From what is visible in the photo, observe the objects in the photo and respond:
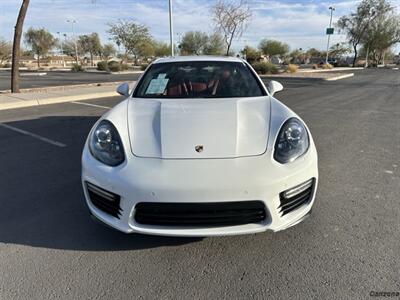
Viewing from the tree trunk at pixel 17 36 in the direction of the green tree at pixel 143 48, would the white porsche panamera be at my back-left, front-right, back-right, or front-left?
back-right

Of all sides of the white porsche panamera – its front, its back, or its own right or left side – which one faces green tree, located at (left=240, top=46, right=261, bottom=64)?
back

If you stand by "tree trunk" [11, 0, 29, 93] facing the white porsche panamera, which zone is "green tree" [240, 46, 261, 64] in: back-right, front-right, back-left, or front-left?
back-left

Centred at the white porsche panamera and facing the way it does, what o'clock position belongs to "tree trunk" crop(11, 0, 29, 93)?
The tree trunk is roughly at 5 o'clock from the white porsche panamera.

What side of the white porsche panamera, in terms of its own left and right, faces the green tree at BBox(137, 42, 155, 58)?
back

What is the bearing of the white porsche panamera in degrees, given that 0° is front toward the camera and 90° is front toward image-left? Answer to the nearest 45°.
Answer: approximately 0°

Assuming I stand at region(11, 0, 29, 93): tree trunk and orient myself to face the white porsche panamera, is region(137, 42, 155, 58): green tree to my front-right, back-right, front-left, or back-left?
back-left
